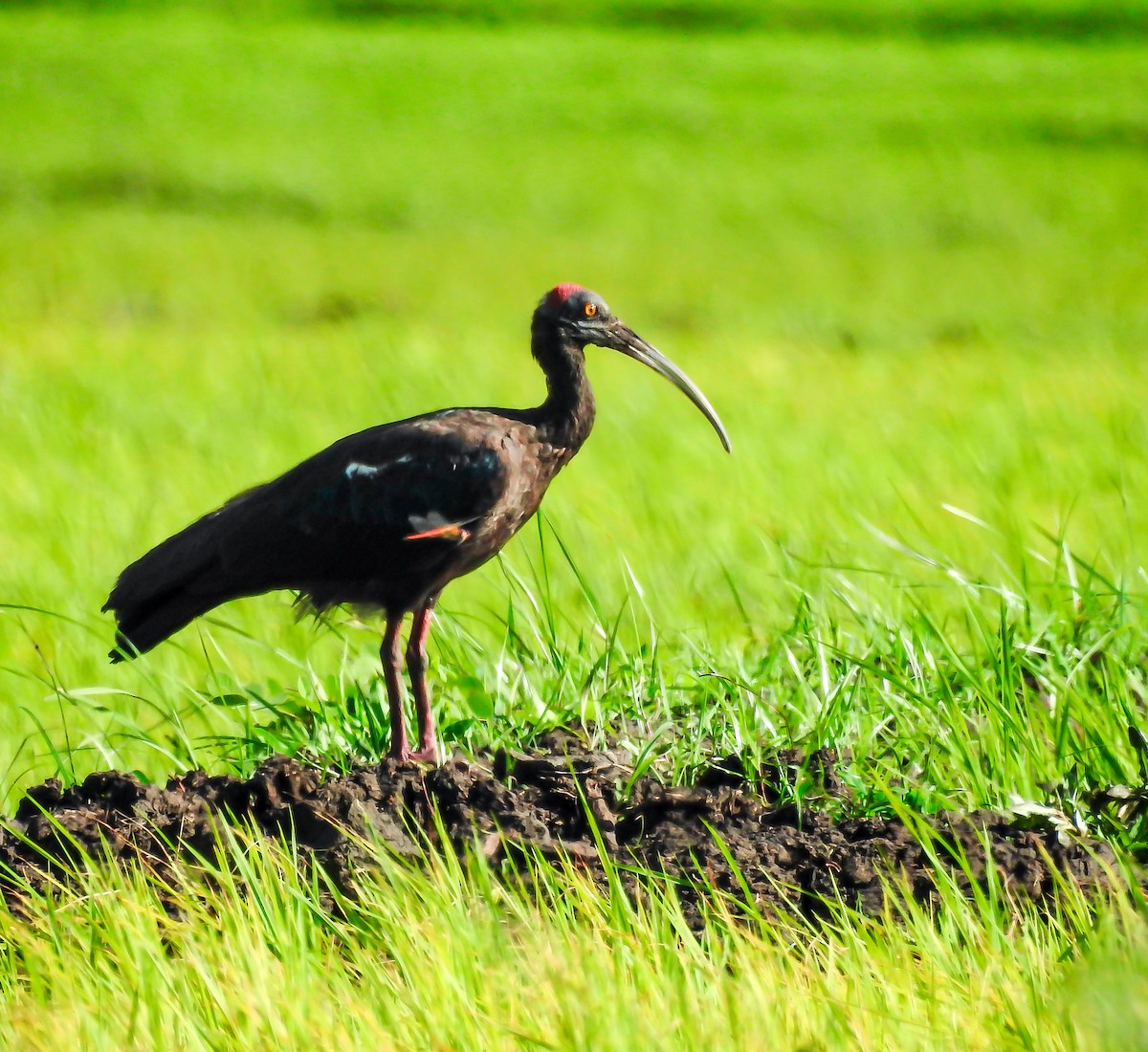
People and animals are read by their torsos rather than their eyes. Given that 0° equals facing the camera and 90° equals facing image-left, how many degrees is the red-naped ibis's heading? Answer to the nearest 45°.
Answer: approximately 270°
